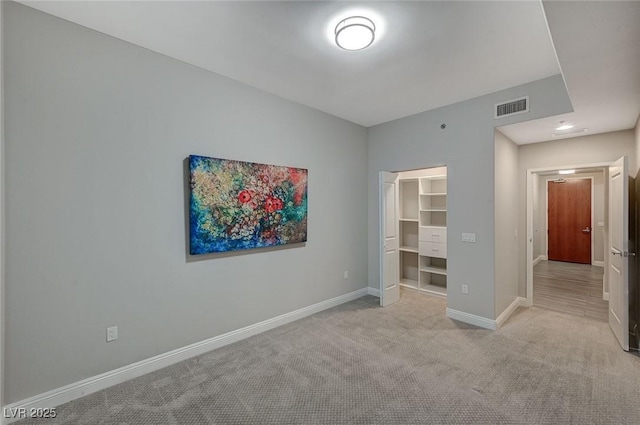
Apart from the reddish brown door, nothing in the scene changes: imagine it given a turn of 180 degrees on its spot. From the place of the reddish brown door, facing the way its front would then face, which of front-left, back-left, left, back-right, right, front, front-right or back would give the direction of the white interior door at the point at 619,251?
back

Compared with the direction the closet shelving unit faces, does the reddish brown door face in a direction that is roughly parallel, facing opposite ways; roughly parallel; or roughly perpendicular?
roughly parallel

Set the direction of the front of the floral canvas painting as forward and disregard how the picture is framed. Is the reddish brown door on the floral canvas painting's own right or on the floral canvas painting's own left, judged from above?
on the floral canvas painting's own left

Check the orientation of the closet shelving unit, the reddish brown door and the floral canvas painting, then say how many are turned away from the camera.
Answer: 0

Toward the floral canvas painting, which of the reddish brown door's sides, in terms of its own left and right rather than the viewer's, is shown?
front

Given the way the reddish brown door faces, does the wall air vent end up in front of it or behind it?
in front

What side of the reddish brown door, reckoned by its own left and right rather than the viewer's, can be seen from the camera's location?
front

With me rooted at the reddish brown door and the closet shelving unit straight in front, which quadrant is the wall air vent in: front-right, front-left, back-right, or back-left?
front-left

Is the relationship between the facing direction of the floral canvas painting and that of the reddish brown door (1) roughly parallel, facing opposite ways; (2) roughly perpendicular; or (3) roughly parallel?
roughly perpendicular

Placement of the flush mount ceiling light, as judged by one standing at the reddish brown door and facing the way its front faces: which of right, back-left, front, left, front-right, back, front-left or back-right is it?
front

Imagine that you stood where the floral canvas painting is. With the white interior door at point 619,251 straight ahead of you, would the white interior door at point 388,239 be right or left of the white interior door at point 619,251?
left

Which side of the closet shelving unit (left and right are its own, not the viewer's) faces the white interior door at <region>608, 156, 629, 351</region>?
left

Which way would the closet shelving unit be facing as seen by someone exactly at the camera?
facing the viewer and to the left of the viewer

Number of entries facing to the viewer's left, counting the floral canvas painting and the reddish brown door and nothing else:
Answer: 0

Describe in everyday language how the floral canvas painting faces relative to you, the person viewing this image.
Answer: facing the viewer and to the right of the viewer

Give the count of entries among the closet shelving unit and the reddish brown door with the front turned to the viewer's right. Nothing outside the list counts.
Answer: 0

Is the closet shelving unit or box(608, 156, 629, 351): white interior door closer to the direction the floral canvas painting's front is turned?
the white interior door

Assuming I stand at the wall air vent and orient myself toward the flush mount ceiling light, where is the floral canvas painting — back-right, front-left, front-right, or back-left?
front-right
